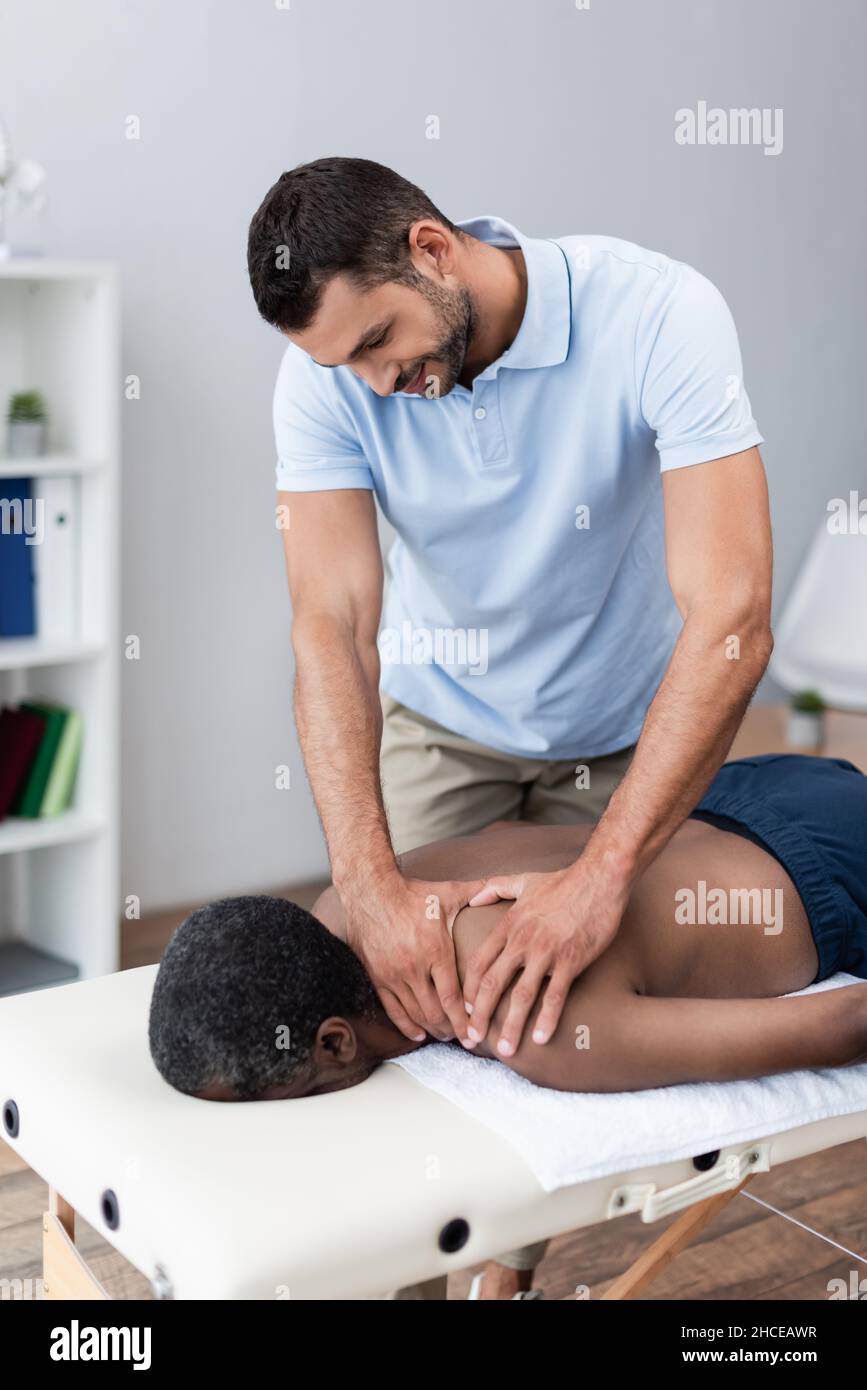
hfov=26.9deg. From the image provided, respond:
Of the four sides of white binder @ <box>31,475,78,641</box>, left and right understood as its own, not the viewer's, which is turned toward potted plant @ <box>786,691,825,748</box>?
left

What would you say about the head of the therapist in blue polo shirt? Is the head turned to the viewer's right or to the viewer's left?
to the viewer's left

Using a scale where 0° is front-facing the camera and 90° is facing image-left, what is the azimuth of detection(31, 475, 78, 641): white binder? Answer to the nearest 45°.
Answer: approximately 0°

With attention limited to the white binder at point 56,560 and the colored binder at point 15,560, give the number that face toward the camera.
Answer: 2

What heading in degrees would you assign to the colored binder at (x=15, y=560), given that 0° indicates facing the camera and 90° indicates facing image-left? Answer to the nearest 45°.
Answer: approximately 0°

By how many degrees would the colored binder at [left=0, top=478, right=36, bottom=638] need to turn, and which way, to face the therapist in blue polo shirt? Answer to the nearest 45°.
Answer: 0° — it already faces them

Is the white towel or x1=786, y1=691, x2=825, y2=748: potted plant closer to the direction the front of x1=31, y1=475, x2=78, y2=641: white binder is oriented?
the white towel
